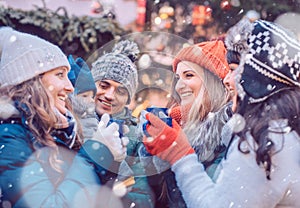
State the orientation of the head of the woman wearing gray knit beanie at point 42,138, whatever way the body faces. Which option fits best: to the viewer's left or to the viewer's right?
to the viewer's right

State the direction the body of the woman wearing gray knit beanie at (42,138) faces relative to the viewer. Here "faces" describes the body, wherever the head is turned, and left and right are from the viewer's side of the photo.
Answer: facing to the right of the viewer
